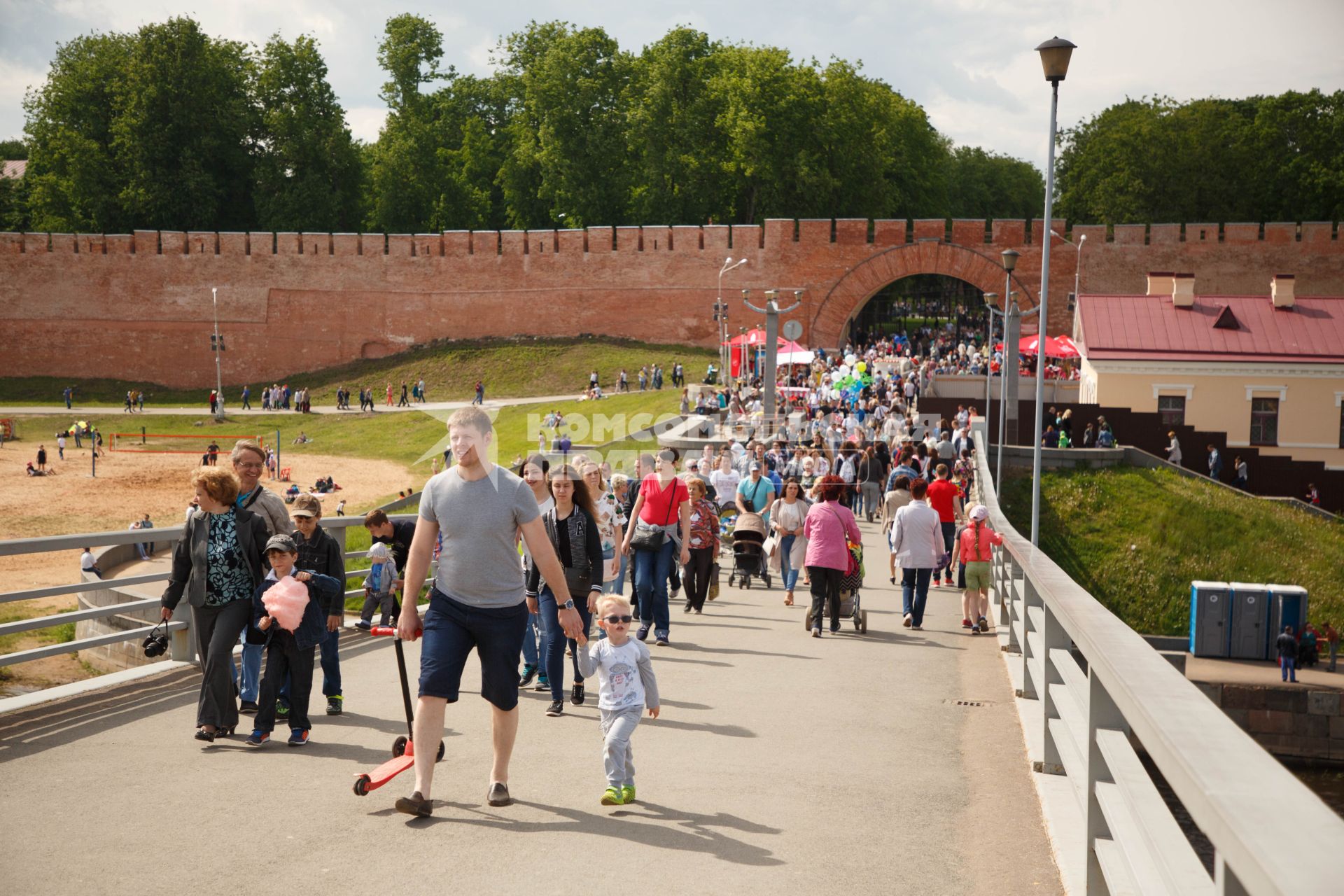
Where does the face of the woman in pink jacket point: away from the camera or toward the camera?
away from the camera

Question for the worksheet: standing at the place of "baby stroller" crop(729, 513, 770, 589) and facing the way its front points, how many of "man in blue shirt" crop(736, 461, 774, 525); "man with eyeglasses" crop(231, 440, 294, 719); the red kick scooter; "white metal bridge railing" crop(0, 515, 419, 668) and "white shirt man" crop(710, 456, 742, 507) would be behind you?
2

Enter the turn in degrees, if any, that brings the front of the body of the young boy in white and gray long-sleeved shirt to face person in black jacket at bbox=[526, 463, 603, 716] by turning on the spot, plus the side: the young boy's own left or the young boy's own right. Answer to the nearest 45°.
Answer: approximately 180°

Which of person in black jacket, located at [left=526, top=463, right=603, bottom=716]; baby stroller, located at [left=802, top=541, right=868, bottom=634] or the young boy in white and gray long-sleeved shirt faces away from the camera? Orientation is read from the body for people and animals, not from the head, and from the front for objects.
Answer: the baby stroller

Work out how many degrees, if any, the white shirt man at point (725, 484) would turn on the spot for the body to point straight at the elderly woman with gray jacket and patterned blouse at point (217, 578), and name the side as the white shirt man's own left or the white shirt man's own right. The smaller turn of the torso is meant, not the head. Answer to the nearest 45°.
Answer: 0° — they already face them

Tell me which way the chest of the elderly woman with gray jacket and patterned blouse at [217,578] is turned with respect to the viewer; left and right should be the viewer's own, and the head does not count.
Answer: facing the viewer

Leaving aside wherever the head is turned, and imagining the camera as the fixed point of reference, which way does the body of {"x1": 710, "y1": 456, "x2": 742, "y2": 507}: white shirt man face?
toward the camera

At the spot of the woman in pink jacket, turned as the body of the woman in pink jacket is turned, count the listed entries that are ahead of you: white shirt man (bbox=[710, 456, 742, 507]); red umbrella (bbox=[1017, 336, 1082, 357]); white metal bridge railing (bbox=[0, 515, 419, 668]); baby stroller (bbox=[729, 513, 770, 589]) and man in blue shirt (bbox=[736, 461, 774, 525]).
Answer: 4

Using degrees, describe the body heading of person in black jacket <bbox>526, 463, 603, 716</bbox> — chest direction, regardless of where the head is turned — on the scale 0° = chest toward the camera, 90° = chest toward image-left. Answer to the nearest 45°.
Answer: approximately 0°
